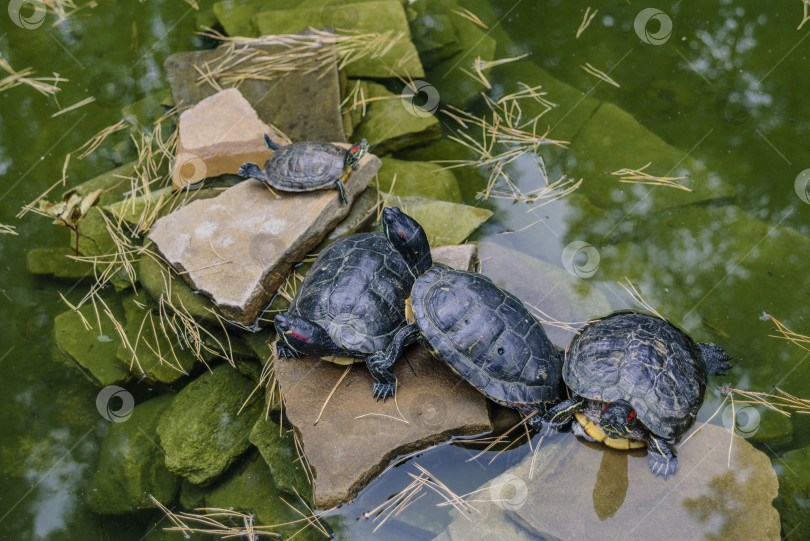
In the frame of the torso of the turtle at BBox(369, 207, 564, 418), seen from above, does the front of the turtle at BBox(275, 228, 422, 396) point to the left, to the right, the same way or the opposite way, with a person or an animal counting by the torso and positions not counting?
to the left

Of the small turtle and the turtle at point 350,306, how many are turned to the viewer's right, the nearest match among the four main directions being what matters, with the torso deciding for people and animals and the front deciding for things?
1

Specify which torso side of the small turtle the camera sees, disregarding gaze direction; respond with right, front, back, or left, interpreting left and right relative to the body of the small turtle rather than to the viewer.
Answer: right

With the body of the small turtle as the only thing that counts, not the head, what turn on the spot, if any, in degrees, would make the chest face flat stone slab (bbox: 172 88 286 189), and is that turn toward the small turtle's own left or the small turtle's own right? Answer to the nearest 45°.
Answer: approximately 135° to the small turtle's own left

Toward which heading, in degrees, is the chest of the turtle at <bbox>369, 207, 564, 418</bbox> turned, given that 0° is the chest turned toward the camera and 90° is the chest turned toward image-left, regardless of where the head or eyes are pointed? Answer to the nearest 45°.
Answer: approximately 135°

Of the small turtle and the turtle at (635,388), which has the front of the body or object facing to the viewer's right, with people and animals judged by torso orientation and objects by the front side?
the small turtle

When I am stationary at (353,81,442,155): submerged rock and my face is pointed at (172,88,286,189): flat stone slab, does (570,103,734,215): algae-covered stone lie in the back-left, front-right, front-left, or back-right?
back-left

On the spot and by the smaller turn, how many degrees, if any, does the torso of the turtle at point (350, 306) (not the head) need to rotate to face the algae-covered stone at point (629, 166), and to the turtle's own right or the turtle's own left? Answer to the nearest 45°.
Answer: approximately 180°

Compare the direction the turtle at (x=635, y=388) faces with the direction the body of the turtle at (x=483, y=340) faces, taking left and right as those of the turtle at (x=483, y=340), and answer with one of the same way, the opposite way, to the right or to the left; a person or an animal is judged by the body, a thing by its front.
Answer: to the left

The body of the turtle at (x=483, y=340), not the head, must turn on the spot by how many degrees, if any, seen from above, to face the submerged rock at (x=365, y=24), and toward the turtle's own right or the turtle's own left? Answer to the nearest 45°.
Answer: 0° — it already faces it
